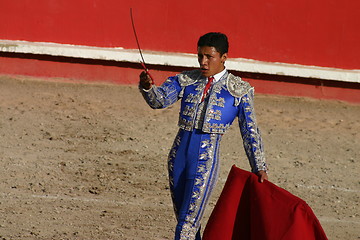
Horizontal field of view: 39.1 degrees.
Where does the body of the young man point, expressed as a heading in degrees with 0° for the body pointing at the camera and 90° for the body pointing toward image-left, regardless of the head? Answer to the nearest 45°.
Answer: approximately 45°

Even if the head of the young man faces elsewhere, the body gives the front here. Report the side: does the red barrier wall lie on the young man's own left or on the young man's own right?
on the young man's own right
